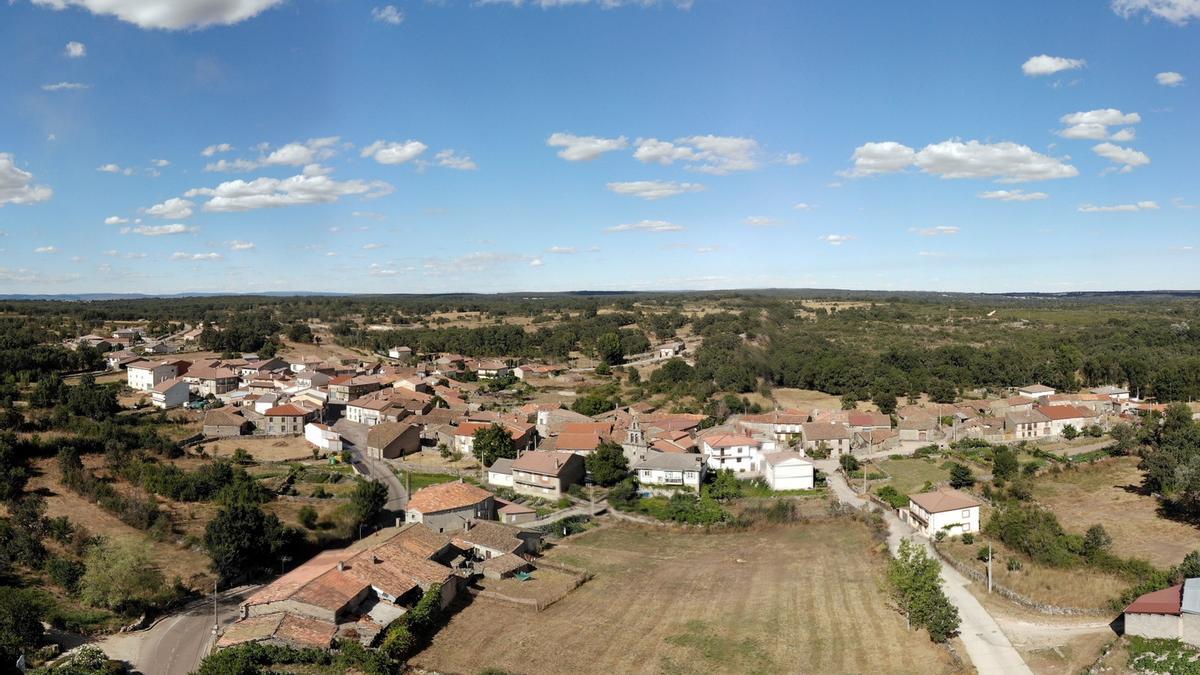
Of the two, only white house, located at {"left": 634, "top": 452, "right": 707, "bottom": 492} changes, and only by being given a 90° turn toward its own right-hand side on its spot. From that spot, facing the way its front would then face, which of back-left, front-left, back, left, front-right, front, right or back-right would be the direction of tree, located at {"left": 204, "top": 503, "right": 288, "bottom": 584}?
front-left

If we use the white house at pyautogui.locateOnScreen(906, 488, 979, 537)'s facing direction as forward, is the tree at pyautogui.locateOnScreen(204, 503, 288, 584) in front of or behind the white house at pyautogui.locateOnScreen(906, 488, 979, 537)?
in front

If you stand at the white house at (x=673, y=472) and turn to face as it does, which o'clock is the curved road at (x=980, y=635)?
The curved road is roughly at 11 o'clock from the white house.

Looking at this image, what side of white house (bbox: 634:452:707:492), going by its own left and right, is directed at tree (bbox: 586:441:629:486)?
right

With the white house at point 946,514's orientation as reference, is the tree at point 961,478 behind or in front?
behind

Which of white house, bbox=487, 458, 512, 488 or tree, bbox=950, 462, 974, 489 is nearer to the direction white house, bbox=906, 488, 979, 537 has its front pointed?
the white house

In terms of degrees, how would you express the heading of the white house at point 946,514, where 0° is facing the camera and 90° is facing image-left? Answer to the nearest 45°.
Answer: approximately 45°

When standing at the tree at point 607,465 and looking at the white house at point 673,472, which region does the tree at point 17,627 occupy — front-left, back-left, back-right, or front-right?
back-right

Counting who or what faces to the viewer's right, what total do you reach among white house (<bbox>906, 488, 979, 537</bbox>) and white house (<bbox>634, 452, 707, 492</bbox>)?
0

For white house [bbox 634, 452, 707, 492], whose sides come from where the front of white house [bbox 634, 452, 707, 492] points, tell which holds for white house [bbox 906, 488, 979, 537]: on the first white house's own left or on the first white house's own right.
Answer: on the first white house's own left

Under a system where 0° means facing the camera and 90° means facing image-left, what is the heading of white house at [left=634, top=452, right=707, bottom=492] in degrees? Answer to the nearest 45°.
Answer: approximately 0°

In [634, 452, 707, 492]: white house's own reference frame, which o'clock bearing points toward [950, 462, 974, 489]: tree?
The tree is roughly at 9 o'clock from the white house.

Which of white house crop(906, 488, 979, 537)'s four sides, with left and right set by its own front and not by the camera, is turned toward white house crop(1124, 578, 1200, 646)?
left
